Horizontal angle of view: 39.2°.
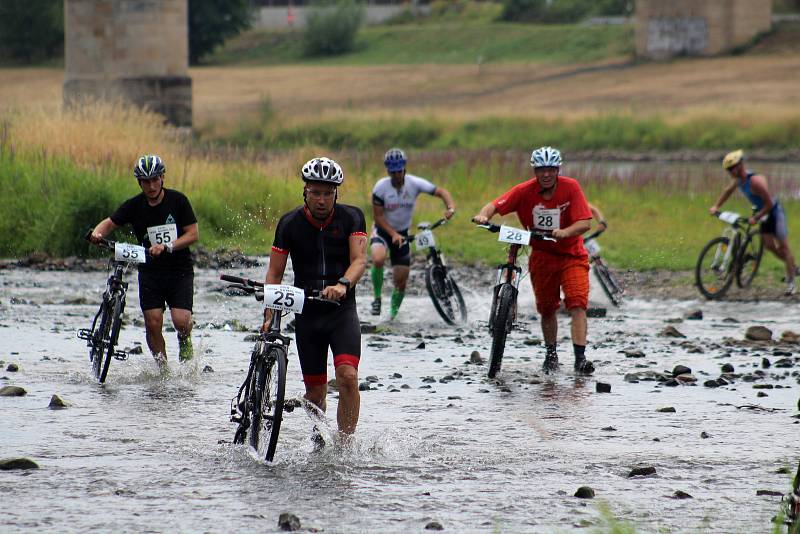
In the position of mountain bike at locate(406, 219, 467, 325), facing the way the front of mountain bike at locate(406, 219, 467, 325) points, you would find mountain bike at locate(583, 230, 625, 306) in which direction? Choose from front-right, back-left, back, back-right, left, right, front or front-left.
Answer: back-left

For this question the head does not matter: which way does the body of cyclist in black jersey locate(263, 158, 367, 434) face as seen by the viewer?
toward the camera

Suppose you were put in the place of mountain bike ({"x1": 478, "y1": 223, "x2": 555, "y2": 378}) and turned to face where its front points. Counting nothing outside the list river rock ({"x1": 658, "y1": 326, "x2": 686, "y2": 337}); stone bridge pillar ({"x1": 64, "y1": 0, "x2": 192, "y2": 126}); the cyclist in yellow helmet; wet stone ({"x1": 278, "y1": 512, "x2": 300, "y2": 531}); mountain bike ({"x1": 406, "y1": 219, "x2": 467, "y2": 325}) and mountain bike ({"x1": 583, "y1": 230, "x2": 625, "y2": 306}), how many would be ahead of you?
1

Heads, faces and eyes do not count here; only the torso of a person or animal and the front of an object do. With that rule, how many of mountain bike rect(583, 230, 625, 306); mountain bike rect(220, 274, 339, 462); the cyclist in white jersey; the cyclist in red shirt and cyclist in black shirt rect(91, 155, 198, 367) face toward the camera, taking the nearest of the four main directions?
5

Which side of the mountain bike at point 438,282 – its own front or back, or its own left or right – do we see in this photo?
front

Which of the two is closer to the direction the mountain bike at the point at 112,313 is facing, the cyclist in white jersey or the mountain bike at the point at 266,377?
the mountain bike

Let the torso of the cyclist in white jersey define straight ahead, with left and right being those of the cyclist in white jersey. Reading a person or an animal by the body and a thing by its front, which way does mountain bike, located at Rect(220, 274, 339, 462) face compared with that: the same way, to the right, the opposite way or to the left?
the same way

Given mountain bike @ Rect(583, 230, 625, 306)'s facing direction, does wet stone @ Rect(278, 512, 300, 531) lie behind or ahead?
ahead

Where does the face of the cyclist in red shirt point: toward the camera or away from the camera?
toward the camera

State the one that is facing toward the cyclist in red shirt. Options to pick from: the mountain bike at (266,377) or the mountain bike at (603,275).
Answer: the mountain bike at (603,275)

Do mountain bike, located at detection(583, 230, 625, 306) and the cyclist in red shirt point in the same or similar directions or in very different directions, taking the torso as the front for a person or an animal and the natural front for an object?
same or similar directions

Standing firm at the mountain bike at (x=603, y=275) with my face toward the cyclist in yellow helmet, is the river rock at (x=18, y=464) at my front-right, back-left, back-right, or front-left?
back-right

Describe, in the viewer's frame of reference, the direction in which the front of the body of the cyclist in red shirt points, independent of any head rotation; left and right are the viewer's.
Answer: facing the viewer

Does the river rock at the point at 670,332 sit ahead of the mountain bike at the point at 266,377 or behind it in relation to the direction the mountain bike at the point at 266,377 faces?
behind

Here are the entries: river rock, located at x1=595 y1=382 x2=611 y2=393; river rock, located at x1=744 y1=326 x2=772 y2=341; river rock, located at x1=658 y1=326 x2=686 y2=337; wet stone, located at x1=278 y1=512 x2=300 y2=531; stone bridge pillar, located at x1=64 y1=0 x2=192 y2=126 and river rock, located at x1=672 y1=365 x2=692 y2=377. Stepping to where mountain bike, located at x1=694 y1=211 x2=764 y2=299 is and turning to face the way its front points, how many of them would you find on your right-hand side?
1

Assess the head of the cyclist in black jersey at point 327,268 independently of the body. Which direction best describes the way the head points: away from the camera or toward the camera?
toward the camera

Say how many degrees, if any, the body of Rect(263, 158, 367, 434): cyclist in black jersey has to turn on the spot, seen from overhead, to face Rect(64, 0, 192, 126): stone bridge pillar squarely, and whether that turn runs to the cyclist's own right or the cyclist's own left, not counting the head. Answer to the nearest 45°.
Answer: approximately 180°

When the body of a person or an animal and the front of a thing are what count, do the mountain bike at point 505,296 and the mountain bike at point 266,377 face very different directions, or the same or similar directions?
same or similar directions
